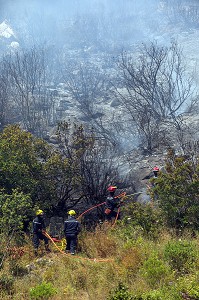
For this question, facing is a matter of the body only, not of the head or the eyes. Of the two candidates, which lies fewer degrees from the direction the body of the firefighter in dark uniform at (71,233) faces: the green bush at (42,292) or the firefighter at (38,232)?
the firefighter

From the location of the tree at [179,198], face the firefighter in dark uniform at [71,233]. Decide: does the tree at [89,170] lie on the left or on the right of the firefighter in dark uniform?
right

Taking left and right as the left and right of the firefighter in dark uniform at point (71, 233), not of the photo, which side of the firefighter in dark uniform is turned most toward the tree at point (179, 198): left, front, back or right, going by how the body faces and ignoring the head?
right

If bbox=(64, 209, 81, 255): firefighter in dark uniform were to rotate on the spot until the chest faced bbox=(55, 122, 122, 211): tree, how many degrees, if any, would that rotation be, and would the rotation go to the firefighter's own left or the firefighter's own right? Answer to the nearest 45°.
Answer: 0° — they already face it

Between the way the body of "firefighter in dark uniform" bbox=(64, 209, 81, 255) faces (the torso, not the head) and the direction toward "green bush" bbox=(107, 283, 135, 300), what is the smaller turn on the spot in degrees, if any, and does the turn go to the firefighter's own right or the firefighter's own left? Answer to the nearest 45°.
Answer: approximately 180°

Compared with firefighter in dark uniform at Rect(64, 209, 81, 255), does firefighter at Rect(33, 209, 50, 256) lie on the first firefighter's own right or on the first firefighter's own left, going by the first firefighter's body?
on the first firefighter's own left

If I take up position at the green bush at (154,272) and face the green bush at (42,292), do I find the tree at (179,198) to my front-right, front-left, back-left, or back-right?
back-right

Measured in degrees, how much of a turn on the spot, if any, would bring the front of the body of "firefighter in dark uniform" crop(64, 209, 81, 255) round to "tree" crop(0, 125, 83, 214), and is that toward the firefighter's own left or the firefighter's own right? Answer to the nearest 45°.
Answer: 0° — they already face it

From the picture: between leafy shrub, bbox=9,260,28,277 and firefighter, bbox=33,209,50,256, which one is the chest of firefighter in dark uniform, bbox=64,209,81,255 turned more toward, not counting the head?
the firefighter

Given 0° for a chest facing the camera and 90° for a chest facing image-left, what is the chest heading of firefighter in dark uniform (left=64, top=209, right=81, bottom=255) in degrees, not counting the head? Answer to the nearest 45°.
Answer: approximately 180°

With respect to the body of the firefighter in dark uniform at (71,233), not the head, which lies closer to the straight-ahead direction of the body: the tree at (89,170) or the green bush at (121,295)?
the tree

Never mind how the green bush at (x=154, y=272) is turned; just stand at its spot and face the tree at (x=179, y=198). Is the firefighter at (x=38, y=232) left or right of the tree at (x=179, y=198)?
left
